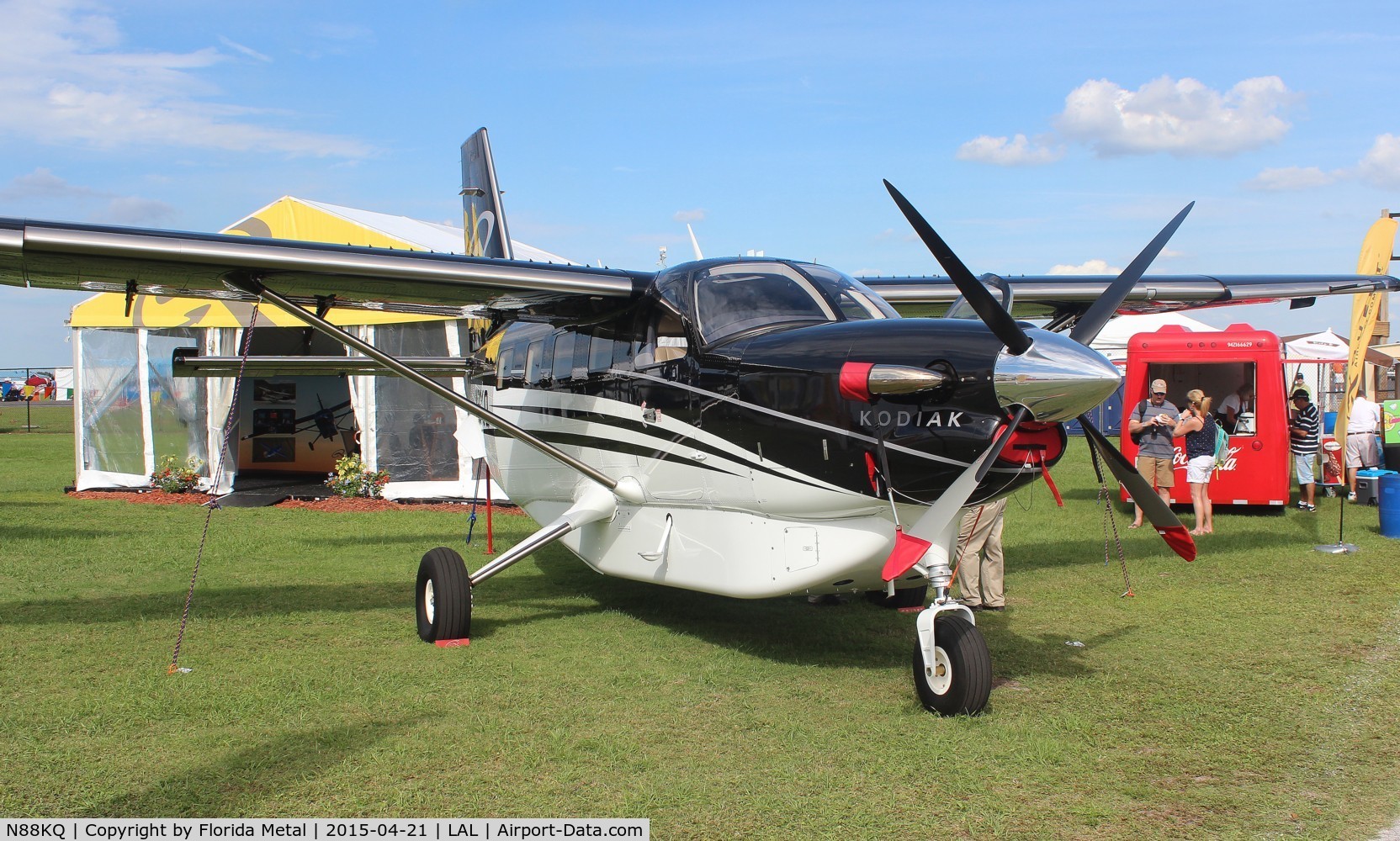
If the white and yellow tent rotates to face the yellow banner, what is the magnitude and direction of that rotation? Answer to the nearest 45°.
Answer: approximately 45° to its left

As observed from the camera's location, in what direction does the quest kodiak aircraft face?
facing the viewer and to the right of the viewer

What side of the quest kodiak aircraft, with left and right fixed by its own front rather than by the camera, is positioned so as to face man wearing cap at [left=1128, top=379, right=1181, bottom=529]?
left

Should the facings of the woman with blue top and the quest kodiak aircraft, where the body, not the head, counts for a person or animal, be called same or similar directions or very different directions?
very different directions

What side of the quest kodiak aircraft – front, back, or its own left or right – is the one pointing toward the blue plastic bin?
left

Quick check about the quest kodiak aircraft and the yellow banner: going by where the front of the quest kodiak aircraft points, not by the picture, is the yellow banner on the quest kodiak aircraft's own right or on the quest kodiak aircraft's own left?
on the quest kodiak aircraft's own left

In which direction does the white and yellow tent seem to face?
toward the camera

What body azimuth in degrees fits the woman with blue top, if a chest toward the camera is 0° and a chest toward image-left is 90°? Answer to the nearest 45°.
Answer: approximately 135°
